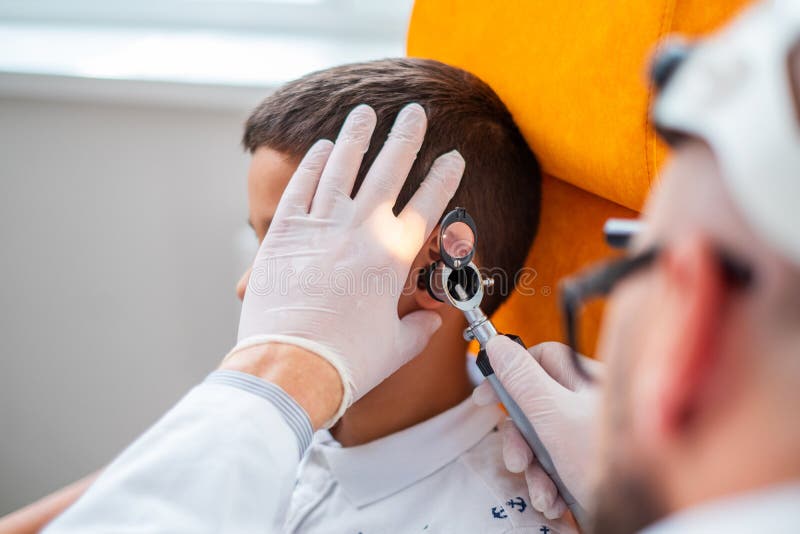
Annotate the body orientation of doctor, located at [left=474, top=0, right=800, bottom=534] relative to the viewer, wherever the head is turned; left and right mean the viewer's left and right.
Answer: facing away from the viewer and to the left of the viewer

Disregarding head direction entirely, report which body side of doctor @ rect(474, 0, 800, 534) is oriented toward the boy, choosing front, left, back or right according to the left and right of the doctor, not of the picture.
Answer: front

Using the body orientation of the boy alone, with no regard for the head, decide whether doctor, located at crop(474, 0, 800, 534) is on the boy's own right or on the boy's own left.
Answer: on the boy's own left

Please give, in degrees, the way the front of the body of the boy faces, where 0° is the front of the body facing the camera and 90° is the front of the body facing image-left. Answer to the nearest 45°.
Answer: approximately 90°

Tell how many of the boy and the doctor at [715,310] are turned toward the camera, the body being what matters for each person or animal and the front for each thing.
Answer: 0
